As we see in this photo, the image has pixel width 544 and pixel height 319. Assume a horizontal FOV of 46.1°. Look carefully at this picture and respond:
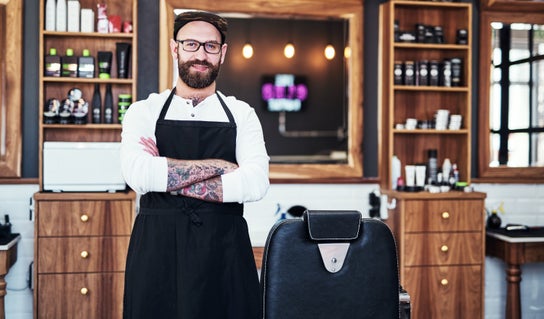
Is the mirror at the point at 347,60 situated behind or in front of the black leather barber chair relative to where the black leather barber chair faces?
in front

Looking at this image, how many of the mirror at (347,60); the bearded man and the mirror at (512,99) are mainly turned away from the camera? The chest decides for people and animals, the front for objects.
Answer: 0

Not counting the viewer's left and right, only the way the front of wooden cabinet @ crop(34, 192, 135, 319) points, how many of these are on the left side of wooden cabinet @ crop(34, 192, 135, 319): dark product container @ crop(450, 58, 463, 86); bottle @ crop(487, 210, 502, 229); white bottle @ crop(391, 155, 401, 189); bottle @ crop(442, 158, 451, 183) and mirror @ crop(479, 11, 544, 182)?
5

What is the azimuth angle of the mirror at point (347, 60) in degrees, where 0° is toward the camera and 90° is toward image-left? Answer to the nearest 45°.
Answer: approximately 0°

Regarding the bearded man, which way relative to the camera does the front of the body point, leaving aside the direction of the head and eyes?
toward the camera

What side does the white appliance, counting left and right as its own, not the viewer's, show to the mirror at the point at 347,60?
left

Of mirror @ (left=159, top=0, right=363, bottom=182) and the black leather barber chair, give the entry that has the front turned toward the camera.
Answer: the mirror

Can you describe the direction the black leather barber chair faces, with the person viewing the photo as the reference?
facing away from the viewer

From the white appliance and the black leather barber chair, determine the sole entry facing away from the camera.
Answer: the black leather barber chair

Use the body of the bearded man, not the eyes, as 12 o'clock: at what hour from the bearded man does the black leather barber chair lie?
The black leather barber chair is roughly at 11 o'clock from the bearded man.

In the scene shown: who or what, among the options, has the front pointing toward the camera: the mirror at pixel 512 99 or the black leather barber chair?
the mirror

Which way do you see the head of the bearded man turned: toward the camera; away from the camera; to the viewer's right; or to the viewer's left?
toward the camera

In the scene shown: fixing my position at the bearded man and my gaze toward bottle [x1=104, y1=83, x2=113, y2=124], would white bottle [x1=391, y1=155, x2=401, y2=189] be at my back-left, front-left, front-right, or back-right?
front-right

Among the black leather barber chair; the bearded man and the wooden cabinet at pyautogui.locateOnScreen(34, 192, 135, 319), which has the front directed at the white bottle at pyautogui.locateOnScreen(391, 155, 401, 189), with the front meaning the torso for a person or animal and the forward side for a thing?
the black leather barber chair
